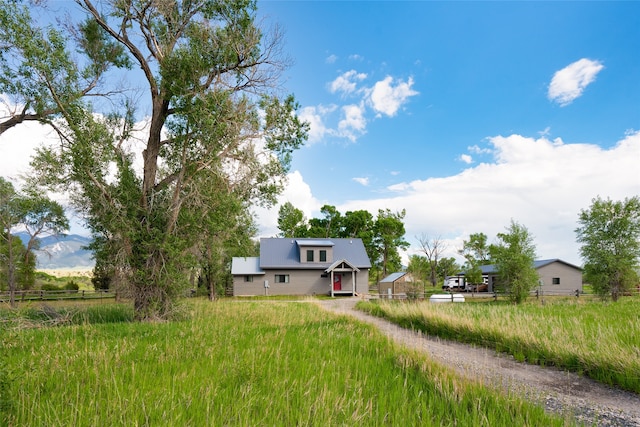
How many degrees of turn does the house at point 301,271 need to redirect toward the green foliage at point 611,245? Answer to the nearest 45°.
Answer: approximately 45° to its left

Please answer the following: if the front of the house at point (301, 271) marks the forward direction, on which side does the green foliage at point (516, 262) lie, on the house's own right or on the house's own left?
on the house's own left

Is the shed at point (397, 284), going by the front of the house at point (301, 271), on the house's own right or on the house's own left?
on the house's own left

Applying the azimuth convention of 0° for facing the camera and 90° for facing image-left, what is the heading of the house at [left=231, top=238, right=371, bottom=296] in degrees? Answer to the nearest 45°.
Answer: approximately 0°

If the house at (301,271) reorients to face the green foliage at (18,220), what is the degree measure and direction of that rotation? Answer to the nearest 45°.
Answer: approximately 90° to its right
